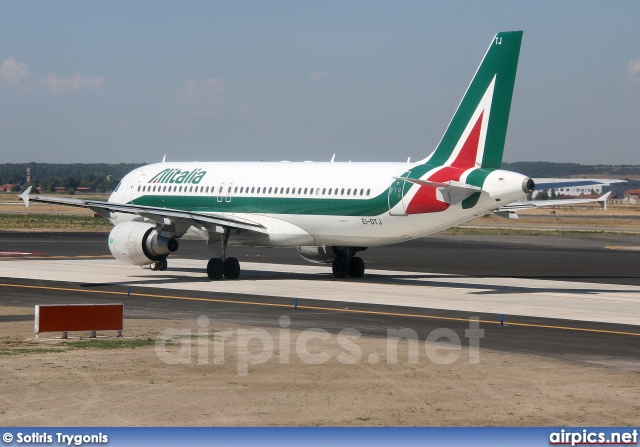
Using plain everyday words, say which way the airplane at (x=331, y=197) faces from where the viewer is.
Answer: facing away from the viewer and to the left of the viewer
